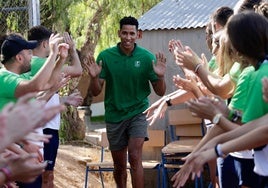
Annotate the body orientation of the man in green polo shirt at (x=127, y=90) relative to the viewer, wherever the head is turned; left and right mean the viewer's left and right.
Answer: facing the viewer

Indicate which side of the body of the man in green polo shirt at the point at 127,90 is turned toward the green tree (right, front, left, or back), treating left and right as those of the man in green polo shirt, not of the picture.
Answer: back

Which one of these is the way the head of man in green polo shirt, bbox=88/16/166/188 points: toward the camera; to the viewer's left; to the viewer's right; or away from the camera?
toward the camera
